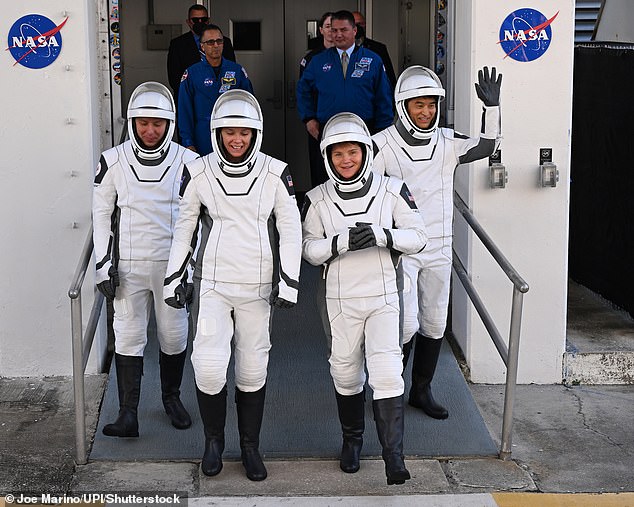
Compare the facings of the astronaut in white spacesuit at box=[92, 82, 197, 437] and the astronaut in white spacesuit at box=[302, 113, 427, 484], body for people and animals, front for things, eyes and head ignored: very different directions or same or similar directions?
same or similar directions

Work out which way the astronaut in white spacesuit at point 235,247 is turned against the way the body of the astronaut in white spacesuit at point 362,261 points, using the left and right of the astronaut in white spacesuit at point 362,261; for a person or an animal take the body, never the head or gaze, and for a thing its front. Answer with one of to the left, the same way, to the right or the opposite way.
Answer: the same way

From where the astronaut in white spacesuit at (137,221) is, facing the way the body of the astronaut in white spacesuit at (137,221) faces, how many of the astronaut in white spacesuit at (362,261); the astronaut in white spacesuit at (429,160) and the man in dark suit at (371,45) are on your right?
0

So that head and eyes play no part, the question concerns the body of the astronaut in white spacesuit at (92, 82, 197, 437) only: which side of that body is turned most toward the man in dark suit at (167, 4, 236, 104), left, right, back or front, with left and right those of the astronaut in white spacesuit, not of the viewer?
back

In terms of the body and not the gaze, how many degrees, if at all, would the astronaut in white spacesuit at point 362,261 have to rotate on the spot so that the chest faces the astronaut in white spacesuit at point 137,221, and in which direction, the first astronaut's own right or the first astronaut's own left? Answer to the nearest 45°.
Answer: approximately 90° to the first astronaut's own right

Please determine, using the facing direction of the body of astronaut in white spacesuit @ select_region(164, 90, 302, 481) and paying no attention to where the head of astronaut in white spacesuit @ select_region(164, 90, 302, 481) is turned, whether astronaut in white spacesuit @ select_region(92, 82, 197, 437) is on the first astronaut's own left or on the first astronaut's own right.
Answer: on the first astronaut's own right

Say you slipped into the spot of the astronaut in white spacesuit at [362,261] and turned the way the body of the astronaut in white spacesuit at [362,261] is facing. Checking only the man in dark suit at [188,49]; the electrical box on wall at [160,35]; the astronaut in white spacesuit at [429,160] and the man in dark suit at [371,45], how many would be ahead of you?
0

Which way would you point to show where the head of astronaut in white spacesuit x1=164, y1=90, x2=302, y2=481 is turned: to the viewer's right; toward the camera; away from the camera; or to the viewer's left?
toward the camera

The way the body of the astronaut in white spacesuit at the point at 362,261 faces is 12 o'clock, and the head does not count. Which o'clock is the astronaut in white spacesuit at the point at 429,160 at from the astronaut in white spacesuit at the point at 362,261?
the astronaut in white spacesuit at the point at 429,160 is roughly at 7 o'clock from the astronaut in white spacesuit at the point at 362,261.

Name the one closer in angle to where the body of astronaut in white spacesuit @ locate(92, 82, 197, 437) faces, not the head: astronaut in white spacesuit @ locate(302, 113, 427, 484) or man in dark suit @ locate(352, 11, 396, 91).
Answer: the astronaut in white spacesuit

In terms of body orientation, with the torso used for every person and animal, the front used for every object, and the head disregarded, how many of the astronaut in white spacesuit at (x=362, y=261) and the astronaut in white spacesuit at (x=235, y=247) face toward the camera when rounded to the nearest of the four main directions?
2

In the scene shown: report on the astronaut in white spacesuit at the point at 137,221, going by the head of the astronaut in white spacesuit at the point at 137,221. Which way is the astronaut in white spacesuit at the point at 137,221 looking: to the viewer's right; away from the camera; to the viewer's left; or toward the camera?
toward the camera

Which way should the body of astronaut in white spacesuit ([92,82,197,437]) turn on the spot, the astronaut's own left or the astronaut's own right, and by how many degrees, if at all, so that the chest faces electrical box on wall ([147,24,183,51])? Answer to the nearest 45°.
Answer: approximately 180°

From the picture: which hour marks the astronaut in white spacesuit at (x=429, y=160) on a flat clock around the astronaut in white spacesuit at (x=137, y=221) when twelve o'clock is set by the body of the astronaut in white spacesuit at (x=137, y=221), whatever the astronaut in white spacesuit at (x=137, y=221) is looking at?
the astronaut in white spacesuit at (x=429, y=160) is roughly at 9 o'clock from the astronaut in white spacesuit at (x=137, y=221).

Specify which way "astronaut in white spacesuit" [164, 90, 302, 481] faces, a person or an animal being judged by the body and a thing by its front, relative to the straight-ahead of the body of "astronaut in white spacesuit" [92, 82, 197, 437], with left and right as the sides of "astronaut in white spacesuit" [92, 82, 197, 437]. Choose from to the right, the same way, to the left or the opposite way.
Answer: the same way

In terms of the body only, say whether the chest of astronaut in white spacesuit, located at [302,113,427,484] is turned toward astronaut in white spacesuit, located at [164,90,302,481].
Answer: no

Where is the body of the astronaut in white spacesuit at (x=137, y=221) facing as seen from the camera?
toward the camera

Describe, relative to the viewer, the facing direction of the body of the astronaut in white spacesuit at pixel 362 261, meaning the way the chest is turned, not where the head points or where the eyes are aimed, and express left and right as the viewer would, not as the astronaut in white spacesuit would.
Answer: facing the viewer

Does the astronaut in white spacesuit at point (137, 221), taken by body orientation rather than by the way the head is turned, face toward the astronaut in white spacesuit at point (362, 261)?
no

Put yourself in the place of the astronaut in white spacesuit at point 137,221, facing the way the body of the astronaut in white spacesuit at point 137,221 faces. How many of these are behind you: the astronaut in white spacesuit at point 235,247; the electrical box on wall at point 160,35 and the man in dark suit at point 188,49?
2

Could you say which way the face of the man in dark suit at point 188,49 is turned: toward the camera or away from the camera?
toward the camera

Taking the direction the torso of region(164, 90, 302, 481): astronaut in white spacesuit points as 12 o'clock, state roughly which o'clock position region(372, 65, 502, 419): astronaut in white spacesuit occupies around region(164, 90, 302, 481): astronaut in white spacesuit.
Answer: region(372, 65, 502, 419): astronaut in white spacesuit is roughly at 8 o'clock from region(164, 90, 302, 481): astronaut in white spacesuit.
